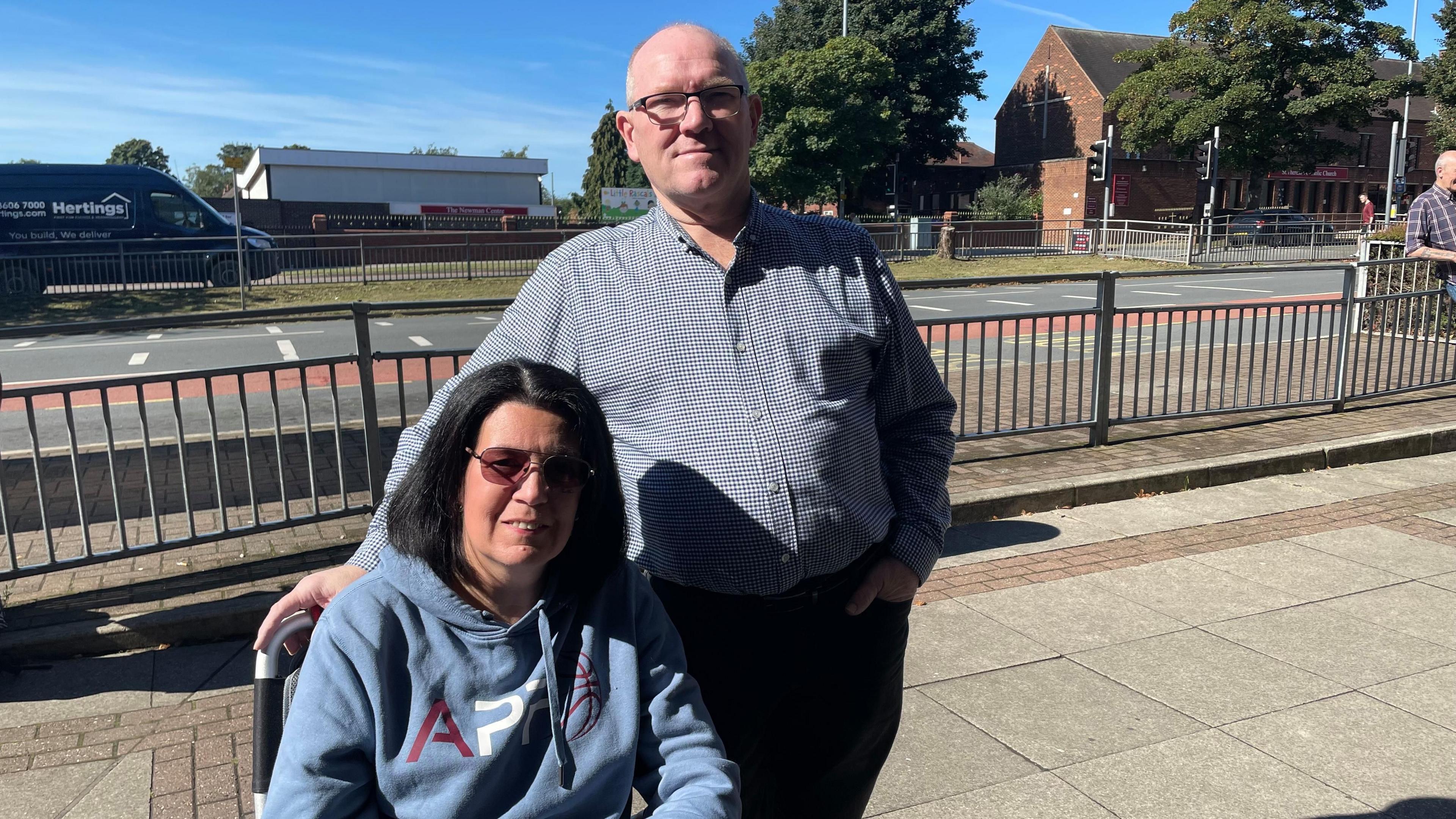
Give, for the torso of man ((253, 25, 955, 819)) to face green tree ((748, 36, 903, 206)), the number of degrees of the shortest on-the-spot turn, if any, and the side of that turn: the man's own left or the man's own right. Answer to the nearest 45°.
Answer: approximately 180°

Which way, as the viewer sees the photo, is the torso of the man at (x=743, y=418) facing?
toward the camera

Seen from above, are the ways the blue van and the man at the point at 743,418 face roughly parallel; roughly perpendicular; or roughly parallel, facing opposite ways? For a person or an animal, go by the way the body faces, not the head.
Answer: roughly perpendicular

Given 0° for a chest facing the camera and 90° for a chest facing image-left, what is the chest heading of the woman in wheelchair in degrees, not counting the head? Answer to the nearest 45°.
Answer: approximately 0°

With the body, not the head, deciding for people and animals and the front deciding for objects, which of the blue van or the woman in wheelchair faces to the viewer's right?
the blue van

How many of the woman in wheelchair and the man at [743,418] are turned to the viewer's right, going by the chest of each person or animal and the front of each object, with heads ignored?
0

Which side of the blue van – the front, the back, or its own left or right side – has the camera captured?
right

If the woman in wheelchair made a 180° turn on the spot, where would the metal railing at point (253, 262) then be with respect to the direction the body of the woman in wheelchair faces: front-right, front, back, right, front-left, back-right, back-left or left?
front

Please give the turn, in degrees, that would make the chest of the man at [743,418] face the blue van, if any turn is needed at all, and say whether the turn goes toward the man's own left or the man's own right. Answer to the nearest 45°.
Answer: approximately 135° to the man's own right

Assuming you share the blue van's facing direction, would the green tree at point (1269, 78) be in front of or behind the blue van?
in front

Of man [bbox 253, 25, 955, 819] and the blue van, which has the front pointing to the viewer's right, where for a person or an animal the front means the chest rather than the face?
the blue van

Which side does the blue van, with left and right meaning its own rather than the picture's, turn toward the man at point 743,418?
right

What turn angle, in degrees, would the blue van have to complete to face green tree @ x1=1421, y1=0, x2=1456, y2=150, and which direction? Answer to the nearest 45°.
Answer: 0° — it already faces it

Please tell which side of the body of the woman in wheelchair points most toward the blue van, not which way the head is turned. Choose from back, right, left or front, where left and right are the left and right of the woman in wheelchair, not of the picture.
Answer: back
